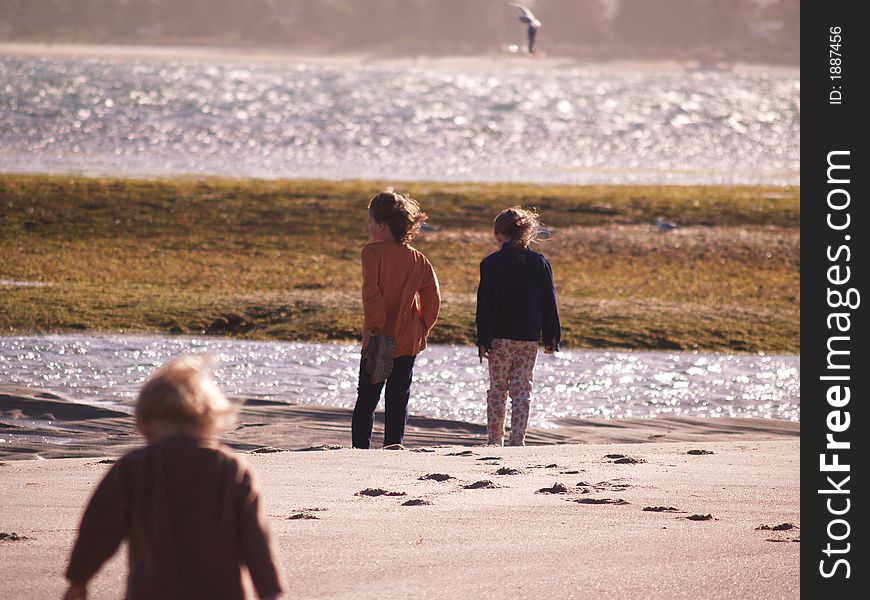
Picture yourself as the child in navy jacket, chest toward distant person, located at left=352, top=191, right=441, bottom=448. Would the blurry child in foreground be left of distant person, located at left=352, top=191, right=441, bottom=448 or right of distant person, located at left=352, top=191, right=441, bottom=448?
left

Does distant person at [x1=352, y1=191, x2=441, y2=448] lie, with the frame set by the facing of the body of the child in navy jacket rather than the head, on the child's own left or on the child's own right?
on the child's own left

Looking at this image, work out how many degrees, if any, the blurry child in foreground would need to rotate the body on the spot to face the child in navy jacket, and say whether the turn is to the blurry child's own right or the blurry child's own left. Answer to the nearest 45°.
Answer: approximately 45° to the blurry child's own right

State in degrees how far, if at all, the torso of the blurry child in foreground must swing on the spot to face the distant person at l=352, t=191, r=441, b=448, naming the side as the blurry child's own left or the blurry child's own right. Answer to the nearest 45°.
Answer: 0° — they already face them

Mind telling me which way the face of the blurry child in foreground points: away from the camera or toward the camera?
away from the camera

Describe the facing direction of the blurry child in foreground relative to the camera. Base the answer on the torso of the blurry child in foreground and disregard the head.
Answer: away from the camera

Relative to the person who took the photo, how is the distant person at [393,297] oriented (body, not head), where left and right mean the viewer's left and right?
facing away from the viewer and to the left of the viewer

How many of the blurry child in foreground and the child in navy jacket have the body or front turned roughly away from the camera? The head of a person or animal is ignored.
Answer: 2

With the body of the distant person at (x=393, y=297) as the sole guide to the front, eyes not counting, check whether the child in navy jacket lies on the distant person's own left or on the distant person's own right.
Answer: on the distant person's own right

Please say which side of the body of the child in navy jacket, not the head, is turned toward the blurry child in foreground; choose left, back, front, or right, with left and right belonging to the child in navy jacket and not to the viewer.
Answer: back

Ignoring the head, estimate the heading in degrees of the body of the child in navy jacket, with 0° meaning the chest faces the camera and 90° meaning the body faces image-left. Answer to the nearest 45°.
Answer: approximately 180°
